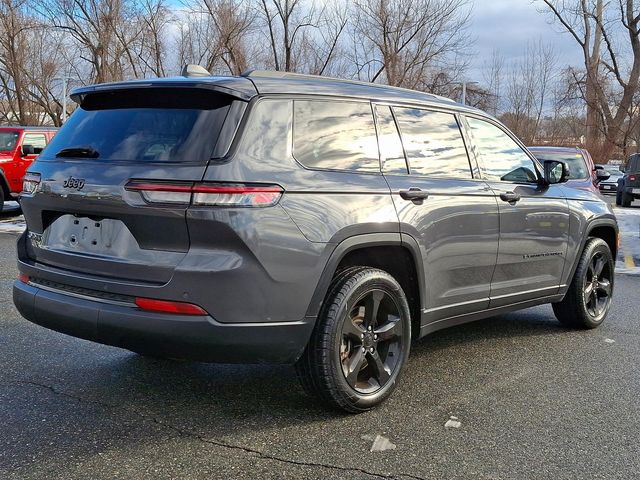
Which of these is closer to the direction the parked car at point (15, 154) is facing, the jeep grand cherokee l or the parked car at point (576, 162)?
the jeep grand cherokee l

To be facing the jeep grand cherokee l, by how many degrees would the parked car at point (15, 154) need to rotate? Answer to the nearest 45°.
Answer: approximately 45° to its left

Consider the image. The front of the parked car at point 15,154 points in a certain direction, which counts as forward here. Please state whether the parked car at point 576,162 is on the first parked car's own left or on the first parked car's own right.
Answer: on the first parked car's own left

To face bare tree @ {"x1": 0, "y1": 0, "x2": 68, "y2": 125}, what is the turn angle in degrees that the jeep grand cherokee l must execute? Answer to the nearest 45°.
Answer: approximately 90° to its left

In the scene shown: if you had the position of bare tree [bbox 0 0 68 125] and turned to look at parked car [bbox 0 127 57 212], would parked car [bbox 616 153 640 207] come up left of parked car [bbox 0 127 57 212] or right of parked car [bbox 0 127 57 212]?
left

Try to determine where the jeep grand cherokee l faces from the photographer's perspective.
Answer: facing away from the viewer and to the right of the viewer

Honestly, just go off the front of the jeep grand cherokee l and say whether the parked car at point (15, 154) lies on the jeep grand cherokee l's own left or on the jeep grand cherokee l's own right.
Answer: on the jeep grand cherokee l's own left
